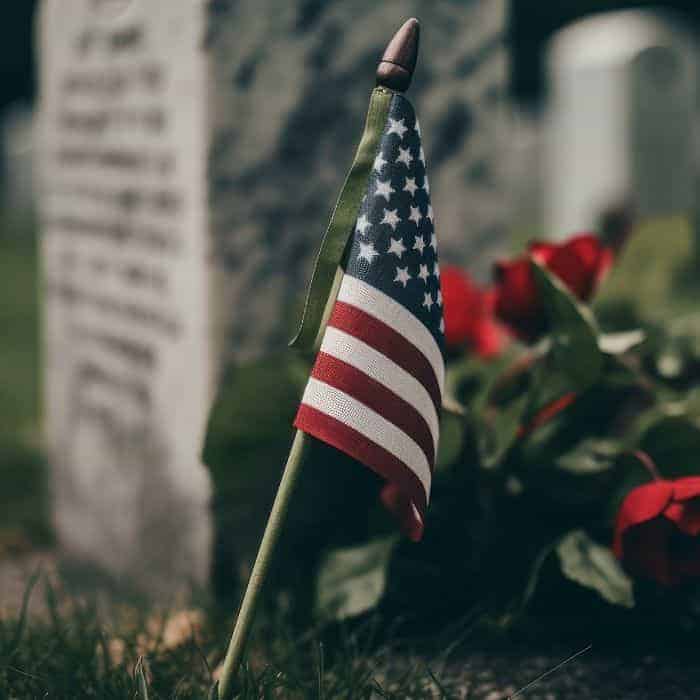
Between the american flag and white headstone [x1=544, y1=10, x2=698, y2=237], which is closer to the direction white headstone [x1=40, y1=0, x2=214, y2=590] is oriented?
the american flag

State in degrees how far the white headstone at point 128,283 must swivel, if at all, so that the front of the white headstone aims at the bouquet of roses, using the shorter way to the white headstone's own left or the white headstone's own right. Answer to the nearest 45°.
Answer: approximately 90° to the white headstone's own left

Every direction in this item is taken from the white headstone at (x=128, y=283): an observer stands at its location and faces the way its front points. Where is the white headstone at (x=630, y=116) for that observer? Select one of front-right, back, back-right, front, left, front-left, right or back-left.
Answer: back

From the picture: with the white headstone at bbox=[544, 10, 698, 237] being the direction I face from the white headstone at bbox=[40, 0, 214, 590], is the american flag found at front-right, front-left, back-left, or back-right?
back-right

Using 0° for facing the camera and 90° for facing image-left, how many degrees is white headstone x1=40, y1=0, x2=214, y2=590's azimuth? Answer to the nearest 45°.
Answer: approximately 45°

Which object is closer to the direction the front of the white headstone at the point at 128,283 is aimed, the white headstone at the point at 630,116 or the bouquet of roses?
the bouquet of roses

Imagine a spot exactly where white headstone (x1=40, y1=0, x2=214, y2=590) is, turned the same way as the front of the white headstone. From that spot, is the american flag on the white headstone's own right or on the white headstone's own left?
on the white headstone's own left
